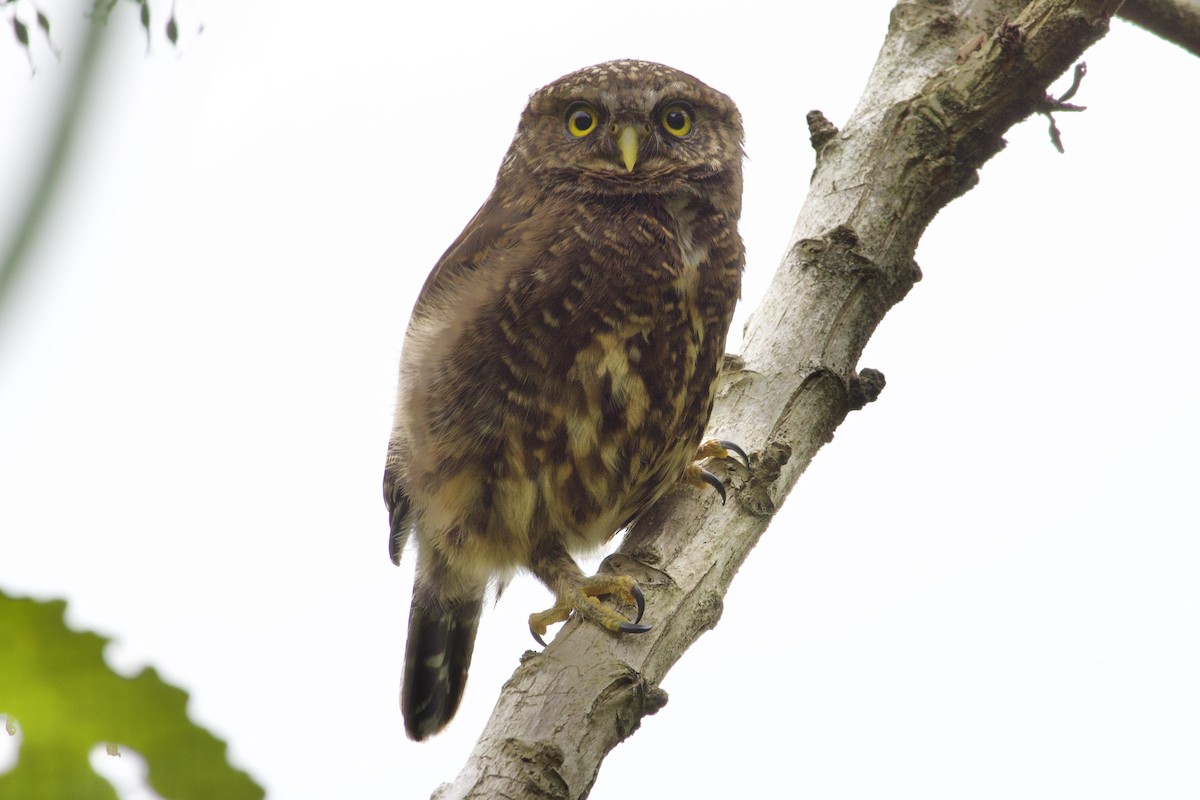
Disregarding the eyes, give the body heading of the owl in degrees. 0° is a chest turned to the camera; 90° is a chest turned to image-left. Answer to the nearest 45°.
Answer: approximately 315°

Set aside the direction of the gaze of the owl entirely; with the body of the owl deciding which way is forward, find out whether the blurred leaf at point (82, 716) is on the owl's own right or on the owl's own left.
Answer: on the owl's own right
